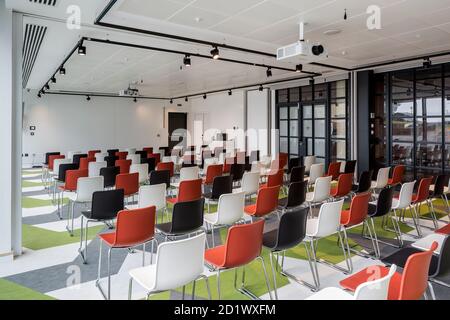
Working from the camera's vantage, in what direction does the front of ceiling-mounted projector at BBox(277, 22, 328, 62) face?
facing the viewer and to the right of the viewer

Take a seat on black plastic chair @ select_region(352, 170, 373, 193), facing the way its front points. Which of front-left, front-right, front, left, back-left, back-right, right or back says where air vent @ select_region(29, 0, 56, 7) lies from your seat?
left
